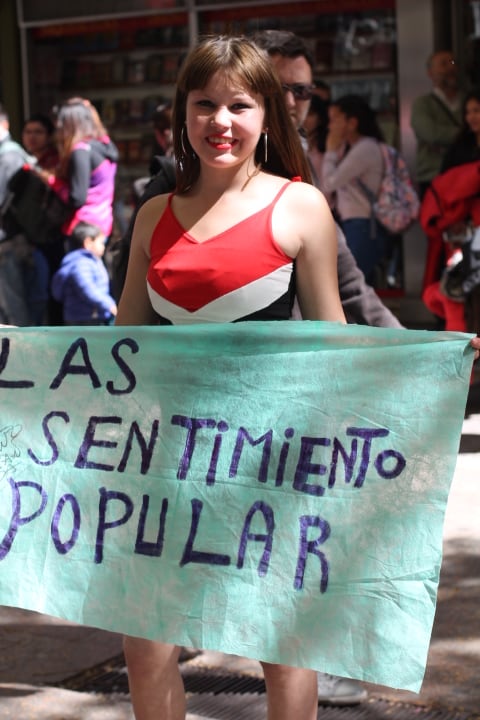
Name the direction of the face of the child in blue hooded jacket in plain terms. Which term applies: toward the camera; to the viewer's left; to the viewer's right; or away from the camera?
to the viewer's right

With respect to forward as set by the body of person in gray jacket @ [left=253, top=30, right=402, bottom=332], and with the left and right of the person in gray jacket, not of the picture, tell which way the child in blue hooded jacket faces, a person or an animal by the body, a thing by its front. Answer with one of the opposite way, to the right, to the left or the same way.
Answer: to the left

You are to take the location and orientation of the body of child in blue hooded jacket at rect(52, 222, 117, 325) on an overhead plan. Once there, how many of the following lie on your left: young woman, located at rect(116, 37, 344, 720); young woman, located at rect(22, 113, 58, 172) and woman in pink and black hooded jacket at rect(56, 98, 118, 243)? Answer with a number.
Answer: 2

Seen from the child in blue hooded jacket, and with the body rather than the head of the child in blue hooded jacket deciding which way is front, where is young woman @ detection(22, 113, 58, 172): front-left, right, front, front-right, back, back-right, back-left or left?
left

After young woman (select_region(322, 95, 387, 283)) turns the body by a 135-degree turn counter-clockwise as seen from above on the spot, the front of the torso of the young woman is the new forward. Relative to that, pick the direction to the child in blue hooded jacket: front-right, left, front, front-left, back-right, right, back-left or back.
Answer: right

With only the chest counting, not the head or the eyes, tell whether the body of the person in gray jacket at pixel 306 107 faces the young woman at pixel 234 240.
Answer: yes

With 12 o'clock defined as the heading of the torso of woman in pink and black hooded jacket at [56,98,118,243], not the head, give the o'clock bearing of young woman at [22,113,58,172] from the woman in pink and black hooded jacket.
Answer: The young woman is roughly at 1 o'clock from the woman in pink and black hooded jacket.

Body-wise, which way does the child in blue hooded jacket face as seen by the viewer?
to the viewer's right

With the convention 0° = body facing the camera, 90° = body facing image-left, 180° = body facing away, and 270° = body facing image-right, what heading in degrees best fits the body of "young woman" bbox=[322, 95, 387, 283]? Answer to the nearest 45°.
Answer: approximately 90°

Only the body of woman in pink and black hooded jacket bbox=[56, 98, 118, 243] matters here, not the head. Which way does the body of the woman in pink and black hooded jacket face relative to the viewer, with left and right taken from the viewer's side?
facing away from the viewer and to the left of the viewer

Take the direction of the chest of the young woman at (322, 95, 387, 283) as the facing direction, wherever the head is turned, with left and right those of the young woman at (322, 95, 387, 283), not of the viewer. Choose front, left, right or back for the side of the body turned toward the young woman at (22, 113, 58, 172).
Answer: front

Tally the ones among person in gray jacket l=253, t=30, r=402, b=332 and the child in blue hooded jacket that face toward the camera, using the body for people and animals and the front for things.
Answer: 1
